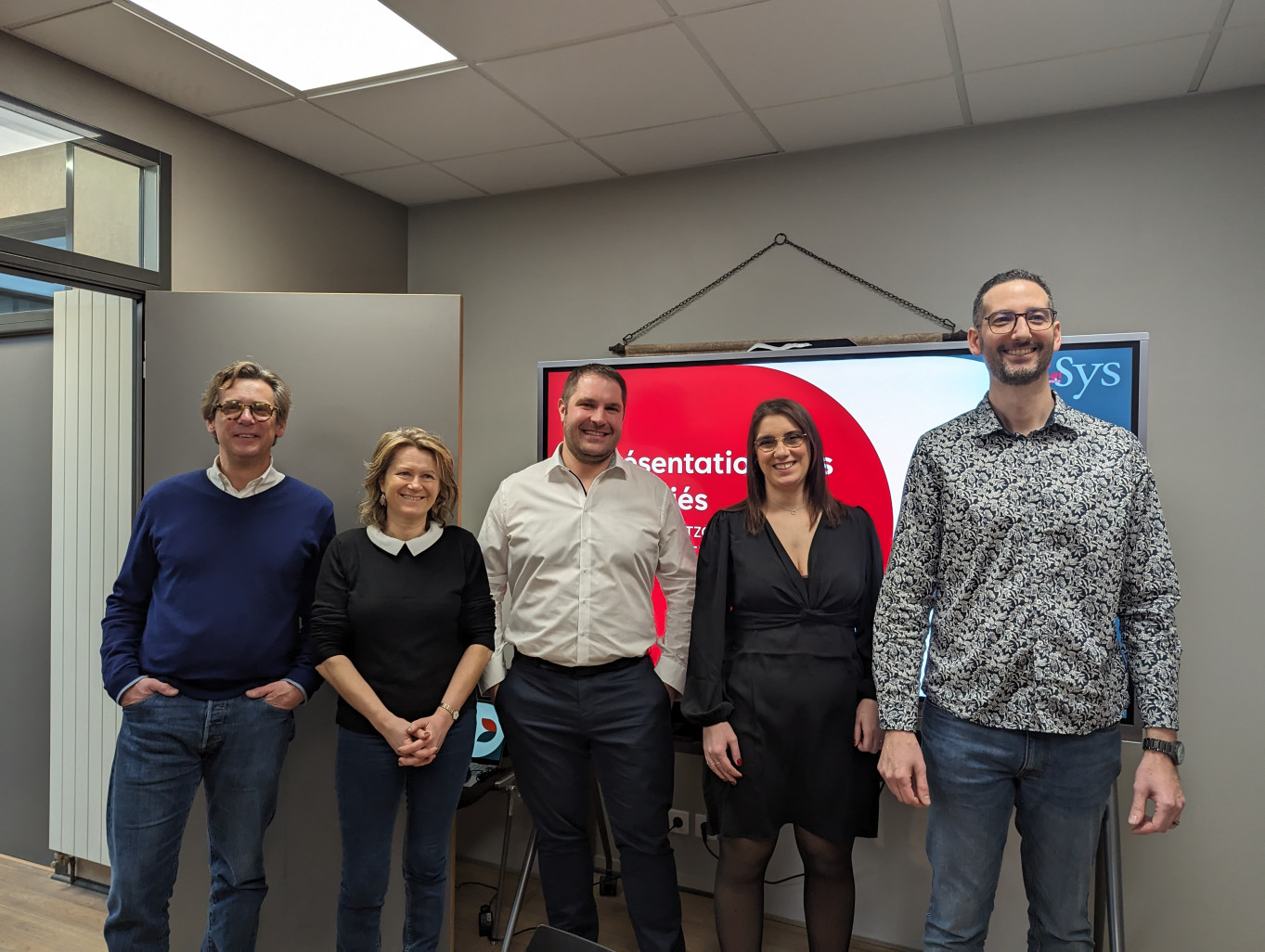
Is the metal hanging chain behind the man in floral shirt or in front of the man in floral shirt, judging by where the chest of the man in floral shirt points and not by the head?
behind

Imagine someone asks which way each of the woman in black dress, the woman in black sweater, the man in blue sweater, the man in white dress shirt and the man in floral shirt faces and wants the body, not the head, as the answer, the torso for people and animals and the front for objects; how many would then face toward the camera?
5

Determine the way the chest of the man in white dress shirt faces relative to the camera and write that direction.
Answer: toward the camera

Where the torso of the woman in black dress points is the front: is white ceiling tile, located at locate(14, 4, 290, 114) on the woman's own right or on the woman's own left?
on the woman's own right

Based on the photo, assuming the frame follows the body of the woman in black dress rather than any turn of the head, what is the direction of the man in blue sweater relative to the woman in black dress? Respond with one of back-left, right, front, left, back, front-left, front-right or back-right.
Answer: right

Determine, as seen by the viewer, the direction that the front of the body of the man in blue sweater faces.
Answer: toward the camera

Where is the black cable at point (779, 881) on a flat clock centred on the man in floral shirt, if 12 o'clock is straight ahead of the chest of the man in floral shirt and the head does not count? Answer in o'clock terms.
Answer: The black cable is roughly at 5 o'clock from the man in floral shirt.

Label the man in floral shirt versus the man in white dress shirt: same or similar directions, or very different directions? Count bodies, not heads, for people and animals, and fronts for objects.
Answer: same or similar directions

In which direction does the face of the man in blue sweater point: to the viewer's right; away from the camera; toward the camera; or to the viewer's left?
toward the camera

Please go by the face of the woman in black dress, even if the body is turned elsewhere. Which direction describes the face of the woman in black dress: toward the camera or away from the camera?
toward the camera

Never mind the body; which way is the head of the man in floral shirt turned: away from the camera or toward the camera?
toward the camera

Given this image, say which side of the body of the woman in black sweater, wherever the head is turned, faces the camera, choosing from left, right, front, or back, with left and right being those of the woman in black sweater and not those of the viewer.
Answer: front

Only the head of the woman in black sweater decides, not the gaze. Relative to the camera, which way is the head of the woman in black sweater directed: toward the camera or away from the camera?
toward the camera

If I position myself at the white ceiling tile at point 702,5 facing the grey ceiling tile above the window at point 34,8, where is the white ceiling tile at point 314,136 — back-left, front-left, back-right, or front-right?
front-right

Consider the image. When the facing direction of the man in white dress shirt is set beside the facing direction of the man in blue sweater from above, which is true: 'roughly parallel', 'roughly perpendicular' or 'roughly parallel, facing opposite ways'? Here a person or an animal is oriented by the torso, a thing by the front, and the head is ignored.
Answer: roughly parallel
